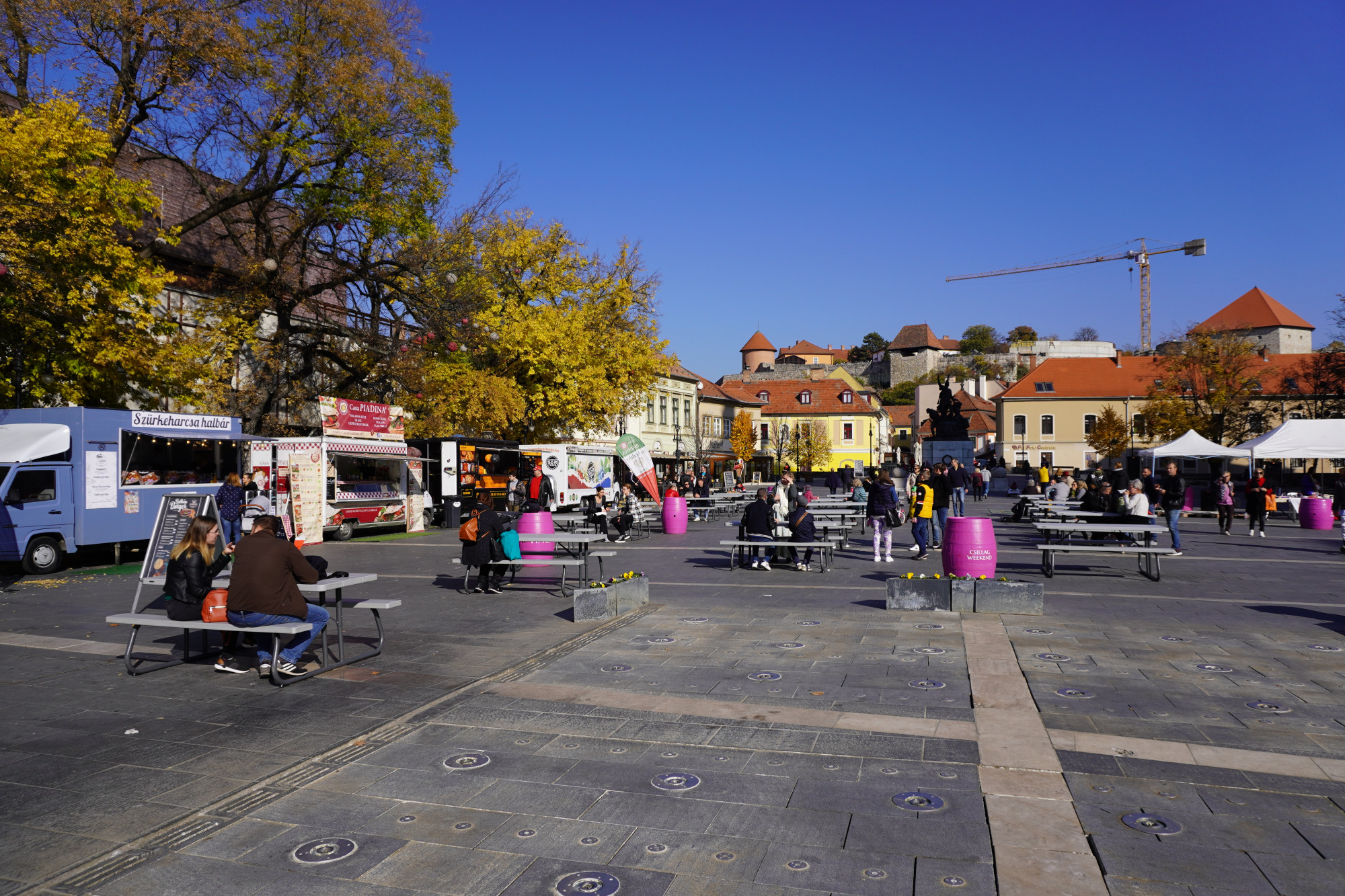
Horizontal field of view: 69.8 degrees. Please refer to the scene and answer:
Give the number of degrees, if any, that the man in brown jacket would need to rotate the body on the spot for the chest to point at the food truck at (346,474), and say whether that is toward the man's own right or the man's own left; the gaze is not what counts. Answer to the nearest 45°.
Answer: approximately 45° to the man's own left

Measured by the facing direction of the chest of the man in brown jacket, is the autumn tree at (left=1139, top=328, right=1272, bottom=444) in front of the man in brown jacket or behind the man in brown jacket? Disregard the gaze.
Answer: in front

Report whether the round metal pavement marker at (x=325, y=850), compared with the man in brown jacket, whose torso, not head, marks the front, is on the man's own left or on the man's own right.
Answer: on the man's own right

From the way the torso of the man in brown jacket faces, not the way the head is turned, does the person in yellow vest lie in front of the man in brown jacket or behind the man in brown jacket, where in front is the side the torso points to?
in front

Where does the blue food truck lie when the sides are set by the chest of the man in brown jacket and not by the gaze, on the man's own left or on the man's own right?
on the man's own left

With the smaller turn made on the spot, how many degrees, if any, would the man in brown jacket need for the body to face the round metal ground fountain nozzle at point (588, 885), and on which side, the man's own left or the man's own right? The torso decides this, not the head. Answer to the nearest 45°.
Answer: approximately 135° to the man's own right

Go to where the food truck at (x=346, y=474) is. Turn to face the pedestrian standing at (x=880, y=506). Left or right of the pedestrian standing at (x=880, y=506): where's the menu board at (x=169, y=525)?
right

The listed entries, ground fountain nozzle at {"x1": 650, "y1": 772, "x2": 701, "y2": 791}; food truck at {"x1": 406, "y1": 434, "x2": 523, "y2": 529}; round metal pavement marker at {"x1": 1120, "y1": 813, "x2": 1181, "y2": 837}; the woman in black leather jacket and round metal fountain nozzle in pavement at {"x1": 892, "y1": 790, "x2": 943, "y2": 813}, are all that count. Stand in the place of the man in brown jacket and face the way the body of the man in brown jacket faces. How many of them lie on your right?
3

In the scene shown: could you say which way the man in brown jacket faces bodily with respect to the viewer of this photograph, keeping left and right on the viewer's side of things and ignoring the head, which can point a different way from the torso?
facing away from the viewer and to the right of the viewer

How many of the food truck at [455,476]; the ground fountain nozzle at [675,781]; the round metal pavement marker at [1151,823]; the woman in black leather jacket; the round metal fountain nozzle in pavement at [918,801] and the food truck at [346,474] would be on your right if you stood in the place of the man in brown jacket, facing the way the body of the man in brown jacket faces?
3

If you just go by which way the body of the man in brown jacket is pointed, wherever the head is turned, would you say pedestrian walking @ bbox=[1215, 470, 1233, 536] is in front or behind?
in front

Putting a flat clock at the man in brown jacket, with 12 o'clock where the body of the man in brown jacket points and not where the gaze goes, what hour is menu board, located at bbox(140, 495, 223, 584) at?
The menu board is roughly at 10 o'clock from the man in brown jacket.
